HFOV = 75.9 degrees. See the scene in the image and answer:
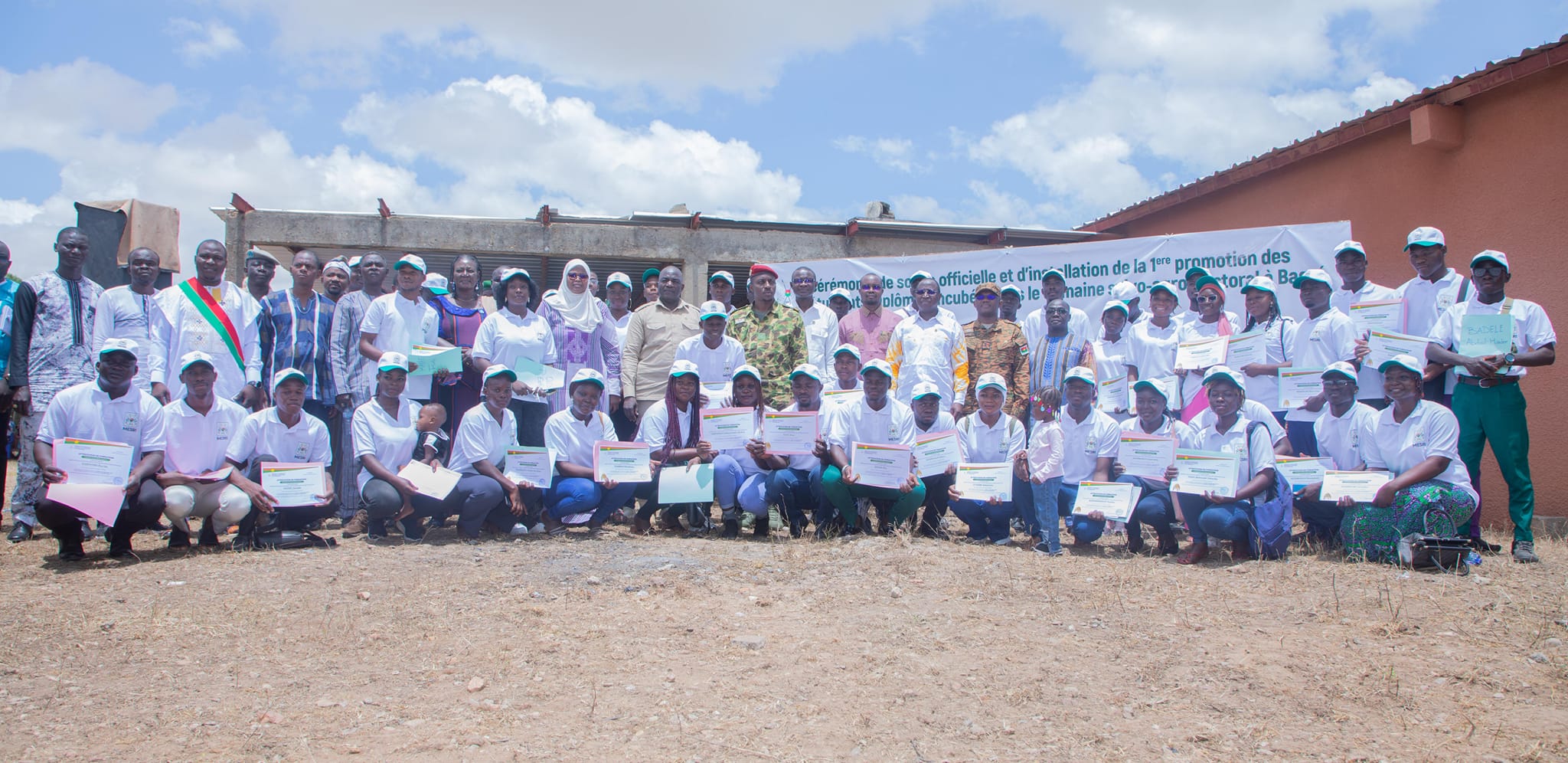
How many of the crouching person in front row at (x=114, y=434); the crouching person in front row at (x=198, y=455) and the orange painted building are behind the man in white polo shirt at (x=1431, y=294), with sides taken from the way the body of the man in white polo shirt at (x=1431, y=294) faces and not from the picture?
1

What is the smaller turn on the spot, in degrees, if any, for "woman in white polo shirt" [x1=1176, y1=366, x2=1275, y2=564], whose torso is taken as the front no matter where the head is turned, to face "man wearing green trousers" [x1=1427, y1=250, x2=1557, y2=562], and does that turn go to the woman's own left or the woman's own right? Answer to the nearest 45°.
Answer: approximately 135° to the woman's own left

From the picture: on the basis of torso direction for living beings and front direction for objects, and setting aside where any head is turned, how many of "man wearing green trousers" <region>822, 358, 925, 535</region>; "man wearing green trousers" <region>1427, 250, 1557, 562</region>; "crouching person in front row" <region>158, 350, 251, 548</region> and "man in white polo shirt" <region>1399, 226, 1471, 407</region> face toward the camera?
4

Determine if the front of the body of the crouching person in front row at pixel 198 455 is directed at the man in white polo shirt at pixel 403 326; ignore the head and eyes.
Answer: no

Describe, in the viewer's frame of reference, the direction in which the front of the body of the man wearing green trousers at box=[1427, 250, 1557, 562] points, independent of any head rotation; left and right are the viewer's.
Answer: facing the viewer

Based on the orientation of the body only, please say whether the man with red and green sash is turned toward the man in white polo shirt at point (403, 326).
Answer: no

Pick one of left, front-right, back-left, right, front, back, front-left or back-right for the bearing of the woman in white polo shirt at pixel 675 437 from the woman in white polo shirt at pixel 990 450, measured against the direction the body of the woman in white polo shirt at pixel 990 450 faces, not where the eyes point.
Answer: right

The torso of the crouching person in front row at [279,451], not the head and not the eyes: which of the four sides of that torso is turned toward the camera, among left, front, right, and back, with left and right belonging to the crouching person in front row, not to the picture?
front

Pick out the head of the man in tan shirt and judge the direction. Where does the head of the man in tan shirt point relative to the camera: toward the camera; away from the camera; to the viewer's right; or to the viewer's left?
toward the camera

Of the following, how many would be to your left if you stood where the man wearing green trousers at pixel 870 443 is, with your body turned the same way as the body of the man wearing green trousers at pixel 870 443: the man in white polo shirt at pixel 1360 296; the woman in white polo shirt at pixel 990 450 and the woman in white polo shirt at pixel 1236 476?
3

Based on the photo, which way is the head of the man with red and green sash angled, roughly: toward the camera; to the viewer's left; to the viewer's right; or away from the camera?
toward the camera

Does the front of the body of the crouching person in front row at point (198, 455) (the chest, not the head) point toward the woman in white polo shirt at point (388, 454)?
no

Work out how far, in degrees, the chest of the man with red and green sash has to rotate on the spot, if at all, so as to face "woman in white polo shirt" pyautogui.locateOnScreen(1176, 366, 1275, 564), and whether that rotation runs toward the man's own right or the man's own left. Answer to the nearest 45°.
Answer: approximately 45° to the man's own left

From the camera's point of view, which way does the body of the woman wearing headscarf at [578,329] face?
toward the camera

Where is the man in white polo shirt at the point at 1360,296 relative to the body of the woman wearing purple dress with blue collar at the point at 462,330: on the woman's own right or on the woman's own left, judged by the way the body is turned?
on the woman's own left

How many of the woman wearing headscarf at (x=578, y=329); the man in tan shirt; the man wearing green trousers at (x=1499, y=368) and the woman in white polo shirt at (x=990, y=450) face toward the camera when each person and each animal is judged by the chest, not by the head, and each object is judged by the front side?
4

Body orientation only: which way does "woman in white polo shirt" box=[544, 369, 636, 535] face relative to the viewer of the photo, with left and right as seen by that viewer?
facing the viewer and to the right of the viewer
